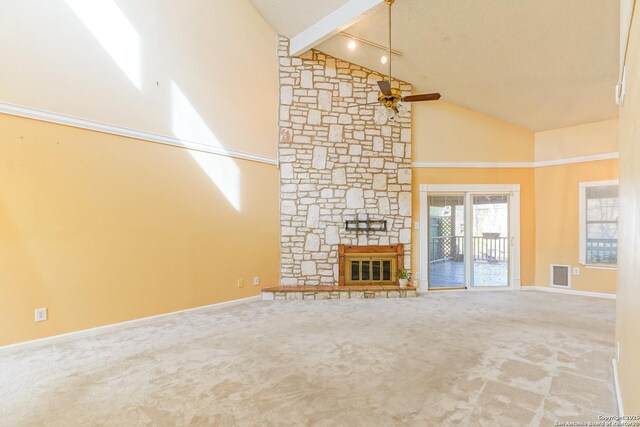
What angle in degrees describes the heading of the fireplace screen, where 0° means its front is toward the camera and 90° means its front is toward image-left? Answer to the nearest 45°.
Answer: approximately 0°

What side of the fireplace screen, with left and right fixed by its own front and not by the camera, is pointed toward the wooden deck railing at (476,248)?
left

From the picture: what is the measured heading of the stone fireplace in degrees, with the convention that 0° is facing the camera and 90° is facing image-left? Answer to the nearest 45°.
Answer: approximately 0°

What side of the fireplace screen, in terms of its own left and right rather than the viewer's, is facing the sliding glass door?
left

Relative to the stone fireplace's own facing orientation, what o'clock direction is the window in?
The window is roughly at 9 o'clock from the stone fireplace.
